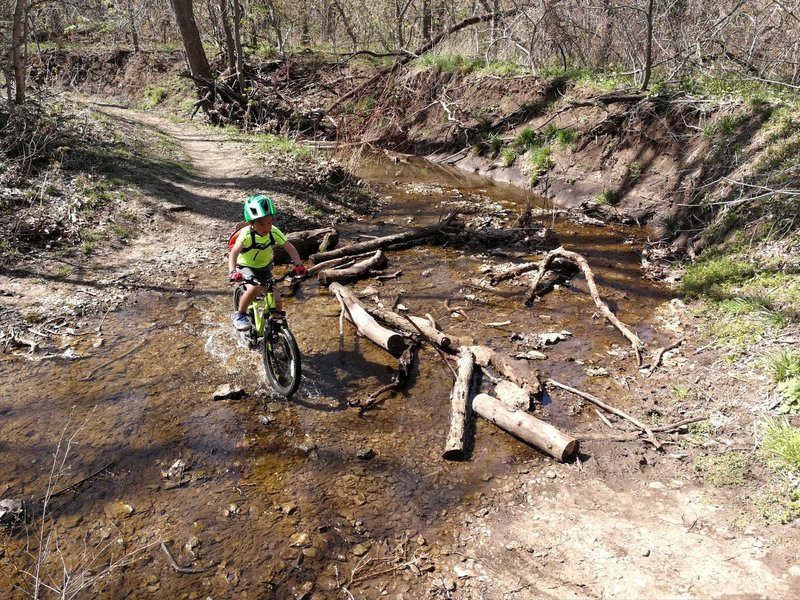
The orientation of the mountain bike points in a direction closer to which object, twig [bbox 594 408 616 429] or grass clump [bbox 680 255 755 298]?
the twig

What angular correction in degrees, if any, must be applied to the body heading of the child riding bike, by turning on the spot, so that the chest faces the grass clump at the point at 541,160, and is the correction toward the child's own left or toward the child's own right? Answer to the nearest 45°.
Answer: approximately 90° to the child's own left

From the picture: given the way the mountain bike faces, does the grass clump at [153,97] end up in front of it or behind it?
behind

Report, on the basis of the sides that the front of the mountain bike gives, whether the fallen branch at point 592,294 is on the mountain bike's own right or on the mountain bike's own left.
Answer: on the mountain bike's own left

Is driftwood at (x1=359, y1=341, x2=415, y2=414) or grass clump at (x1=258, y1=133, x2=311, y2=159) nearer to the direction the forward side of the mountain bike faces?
the driftwood

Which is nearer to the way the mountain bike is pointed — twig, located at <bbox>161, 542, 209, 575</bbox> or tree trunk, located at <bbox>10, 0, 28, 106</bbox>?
the twig

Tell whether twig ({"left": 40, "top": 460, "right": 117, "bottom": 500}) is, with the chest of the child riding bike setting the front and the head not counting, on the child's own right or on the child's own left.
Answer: on the child's own right

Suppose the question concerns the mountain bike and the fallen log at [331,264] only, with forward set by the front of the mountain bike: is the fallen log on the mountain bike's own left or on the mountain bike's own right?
on the mountain bike's own left

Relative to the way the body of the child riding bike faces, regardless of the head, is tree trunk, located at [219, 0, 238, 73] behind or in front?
behind

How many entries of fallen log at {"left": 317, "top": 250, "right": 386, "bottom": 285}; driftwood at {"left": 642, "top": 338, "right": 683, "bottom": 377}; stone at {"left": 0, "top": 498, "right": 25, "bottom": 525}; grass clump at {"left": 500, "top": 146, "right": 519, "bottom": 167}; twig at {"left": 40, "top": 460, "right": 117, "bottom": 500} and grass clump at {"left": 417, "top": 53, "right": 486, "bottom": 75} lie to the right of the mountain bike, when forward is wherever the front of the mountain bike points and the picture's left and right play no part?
2

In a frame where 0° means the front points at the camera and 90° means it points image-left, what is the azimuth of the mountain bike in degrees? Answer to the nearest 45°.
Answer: approximately 315°

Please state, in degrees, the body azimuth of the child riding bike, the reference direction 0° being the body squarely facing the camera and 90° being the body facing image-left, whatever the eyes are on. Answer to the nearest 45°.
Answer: approximately 315°

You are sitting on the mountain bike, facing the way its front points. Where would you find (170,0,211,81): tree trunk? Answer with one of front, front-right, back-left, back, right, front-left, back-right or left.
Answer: back-left

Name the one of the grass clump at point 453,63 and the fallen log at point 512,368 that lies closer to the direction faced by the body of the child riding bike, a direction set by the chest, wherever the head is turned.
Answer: the fallen log

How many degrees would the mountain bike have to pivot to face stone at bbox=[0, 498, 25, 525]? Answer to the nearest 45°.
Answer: approximately 90° to its right
